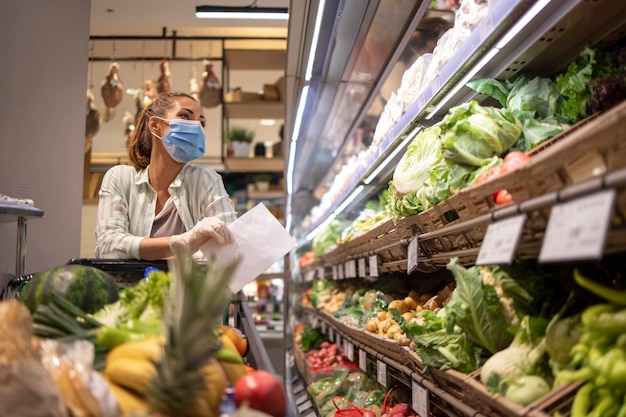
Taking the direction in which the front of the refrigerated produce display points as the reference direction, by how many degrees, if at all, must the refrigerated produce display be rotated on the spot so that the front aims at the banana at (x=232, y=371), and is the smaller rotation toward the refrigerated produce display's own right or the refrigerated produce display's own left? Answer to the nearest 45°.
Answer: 0° — it already faces it

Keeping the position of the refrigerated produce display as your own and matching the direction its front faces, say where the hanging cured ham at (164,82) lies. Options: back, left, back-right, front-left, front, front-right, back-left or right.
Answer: right

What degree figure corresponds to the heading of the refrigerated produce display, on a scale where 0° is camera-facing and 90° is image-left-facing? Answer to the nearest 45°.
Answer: approximately 45°

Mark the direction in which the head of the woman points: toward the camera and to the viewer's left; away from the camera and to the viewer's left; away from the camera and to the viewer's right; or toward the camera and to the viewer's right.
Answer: toward the camera and to the viewer's right

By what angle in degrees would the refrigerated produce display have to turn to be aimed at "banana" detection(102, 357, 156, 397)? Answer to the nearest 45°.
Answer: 0° — it already faces it

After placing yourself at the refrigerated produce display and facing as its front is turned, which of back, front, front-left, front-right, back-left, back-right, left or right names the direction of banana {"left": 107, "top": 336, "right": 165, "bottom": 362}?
front

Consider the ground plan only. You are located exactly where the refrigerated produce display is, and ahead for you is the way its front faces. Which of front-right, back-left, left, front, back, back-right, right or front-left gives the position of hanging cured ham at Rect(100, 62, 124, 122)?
right
